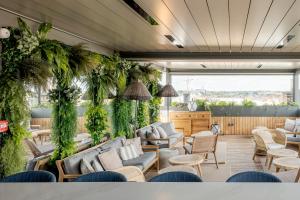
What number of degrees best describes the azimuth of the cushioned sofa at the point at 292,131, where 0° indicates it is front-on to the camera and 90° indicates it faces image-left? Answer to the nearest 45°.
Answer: approximately 45°

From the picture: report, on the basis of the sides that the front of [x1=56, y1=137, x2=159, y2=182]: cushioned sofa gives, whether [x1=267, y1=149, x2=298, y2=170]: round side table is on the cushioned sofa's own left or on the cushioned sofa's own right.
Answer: on the cushioned sofa's own left

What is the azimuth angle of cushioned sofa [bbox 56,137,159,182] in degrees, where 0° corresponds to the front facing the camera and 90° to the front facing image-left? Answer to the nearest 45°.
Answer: approximately 315°

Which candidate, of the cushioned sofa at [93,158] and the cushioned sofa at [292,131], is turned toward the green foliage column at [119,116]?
the cushioned sofa at [292,131]
